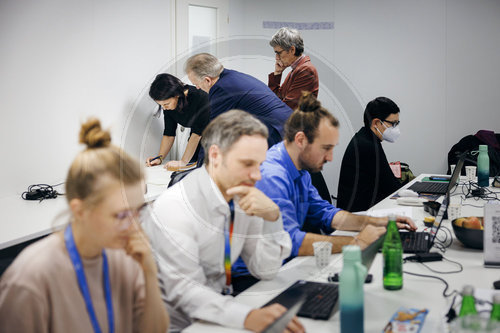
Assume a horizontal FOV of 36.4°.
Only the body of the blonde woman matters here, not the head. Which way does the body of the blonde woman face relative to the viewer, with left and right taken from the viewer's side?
facing the viewer and to the right of the viewer

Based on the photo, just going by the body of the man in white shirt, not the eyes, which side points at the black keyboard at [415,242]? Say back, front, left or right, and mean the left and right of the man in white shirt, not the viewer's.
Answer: left

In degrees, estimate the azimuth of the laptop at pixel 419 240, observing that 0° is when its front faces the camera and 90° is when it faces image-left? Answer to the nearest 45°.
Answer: approximately 90°

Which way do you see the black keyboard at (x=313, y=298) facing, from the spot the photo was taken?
facing to the left of the viewer

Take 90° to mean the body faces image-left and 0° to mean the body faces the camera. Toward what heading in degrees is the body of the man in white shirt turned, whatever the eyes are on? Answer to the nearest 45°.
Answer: approximately 315°

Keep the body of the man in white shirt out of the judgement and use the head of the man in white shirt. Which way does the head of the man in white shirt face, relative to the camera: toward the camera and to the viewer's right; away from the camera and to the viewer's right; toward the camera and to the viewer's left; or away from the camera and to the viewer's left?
toward the camera and to the viewer's right
